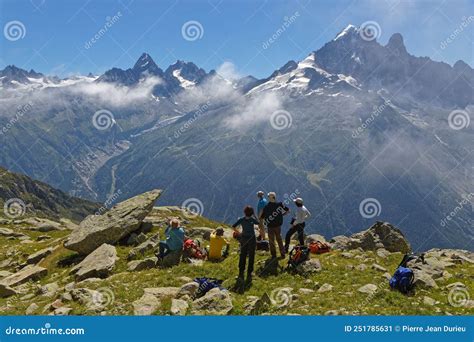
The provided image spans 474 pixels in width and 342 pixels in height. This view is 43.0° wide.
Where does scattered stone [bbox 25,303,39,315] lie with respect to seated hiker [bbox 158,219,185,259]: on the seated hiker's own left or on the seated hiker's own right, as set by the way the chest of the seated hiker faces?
on the seated hiker's own left

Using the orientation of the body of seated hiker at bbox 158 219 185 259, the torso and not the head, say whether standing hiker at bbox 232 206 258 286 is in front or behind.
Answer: behind

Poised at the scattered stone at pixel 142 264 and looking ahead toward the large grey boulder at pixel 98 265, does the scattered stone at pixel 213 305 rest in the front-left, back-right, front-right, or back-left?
back-left

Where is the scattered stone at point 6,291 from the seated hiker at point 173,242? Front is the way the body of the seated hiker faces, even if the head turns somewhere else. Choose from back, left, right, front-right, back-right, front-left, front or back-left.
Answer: front-left

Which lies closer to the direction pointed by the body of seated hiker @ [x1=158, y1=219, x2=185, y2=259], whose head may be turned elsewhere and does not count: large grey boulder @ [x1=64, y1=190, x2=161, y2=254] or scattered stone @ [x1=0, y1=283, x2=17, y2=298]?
the large grey boulder

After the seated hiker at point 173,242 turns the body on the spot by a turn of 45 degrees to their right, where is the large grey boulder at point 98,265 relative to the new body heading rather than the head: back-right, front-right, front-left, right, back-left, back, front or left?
left

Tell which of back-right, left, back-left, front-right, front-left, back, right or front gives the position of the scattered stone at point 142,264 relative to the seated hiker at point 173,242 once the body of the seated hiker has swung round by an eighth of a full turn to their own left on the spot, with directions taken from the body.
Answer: front

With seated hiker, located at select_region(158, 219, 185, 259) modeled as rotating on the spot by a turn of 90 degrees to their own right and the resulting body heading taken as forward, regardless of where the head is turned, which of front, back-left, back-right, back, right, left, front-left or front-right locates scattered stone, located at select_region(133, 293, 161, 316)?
back-right

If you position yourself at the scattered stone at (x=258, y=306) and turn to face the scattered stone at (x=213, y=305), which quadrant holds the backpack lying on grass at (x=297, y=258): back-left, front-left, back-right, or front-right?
back-right

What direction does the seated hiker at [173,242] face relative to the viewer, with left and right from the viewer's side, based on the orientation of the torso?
facing away from the viewer and to the left of the viewer
